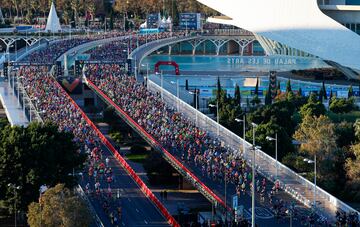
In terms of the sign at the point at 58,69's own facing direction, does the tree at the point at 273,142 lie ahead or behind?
ahead

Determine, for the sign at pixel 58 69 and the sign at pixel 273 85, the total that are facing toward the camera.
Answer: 2

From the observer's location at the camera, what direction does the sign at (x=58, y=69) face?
facing the viewer

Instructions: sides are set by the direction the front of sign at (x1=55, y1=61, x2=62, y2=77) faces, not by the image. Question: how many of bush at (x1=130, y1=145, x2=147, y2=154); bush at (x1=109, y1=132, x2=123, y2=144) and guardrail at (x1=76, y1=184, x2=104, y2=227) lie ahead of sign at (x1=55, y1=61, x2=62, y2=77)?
3

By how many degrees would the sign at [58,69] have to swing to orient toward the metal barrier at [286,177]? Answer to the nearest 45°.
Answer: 0° — it already faces it

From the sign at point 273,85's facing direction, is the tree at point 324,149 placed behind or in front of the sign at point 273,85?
in front

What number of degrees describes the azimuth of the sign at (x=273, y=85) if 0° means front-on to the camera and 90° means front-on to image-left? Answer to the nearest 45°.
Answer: approximately 0°

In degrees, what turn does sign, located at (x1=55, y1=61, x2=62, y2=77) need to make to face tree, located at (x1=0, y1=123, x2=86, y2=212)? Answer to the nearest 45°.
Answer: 0° — it already faces it

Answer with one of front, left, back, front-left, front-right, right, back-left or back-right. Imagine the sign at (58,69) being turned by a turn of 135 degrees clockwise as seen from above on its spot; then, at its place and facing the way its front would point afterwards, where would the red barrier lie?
back-left

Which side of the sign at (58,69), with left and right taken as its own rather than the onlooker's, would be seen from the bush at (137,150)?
front

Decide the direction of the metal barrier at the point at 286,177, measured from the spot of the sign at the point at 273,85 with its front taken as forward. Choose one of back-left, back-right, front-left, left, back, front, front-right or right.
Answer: front

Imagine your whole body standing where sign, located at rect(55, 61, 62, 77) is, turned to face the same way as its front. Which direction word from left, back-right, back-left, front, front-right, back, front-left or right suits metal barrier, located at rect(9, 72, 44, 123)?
front

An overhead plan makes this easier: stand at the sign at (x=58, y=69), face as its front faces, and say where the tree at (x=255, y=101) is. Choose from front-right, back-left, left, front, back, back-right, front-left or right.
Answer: front-left
